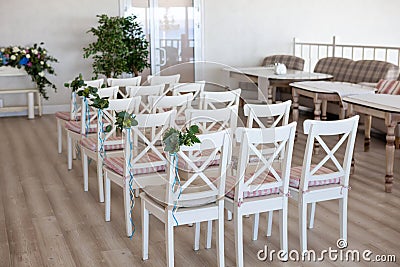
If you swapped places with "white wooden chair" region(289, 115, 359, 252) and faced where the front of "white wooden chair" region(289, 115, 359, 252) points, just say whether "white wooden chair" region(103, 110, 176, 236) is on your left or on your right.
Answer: on your left

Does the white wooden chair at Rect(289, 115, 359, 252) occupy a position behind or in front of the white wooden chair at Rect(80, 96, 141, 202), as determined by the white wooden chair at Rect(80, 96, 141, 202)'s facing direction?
behind

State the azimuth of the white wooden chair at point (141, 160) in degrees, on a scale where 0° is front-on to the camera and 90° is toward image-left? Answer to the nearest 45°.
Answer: approximately 135°

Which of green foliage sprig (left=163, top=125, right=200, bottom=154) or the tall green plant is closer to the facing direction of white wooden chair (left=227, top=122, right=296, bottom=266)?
the tall green plant

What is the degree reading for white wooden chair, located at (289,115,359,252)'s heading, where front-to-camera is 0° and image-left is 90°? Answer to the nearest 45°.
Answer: approximately 135°
